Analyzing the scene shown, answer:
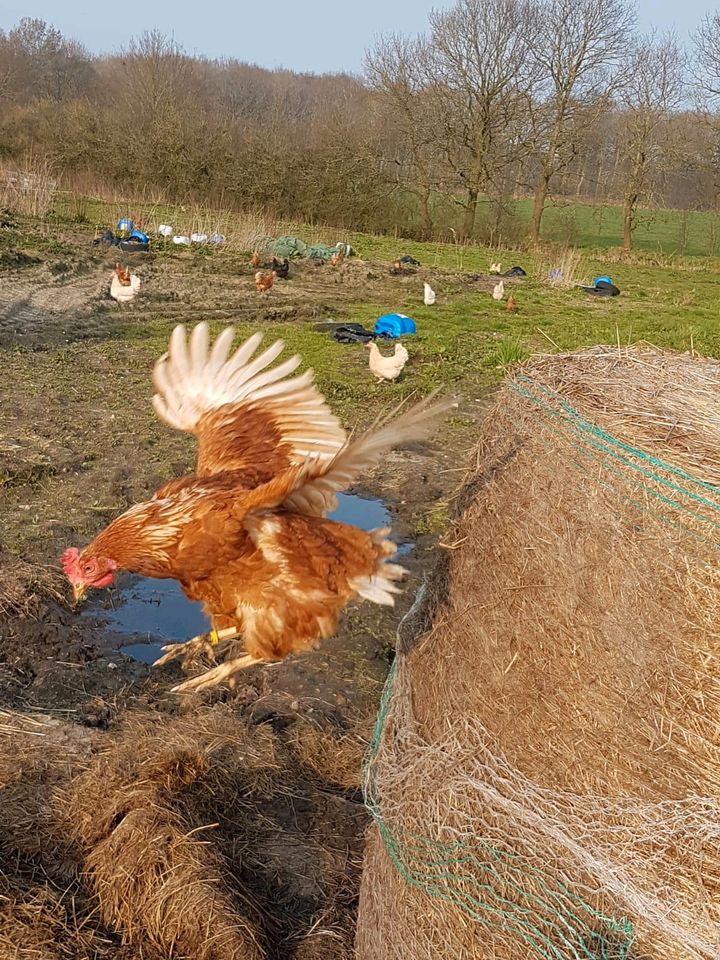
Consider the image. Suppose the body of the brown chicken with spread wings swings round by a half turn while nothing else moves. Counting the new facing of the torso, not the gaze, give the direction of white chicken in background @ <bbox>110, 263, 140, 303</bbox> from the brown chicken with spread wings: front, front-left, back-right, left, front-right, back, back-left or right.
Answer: left

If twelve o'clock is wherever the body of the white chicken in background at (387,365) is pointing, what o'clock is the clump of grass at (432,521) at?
The clump of grass is roughly at 9 o'clock from the white chicken in background.

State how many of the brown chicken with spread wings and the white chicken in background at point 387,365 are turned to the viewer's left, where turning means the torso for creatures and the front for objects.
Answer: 2

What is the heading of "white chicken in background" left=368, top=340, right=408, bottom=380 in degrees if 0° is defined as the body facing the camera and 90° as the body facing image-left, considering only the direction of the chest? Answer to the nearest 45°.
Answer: approximately 90°

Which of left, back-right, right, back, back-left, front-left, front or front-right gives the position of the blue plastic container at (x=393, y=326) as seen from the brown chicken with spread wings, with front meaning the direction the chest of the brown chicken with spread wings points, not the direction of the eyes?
right

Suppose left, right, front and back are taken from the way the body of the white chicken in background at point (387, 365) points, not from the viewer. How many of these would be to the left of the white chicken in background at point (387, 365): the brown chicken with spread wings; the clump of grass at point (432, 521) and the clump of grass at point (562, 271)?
2

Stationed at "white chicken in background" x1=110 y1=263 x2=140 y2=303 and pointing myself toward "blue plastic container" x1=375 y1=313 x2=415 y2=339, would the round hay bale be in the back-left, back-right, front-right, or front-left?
front-right

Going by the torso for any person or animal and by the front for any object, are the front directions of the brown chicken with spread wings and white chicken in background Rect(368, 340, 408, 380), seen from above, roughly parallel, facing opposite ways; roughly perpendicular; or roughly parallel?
roughly parallel

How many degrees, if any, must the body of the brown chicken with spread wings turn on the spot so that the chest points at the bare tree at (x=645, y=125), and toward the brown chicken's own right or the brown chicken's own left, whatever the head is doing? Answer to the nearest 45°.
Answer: approximately 135° to the brown chicken's own right

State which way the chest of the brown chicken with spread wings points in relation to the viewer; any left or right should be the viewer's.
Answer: facing to the left of the viewer

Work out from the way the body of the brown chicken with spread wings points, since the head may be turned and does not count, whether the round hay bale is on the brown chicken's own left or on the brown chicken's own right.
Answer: on the brown chicken's own left

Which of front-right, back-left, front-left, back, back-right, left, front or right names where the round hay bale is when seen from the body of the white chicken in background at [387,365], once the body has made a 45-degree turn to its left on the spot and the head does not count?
front-left

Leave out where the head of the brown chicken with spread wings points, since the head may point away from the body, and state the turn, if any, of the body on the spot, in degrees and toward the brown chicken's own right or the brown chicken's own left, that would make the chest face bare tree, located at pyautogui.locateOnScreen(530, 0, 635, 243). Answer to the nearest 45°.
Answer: approximately 90° to the brown chicken's own right

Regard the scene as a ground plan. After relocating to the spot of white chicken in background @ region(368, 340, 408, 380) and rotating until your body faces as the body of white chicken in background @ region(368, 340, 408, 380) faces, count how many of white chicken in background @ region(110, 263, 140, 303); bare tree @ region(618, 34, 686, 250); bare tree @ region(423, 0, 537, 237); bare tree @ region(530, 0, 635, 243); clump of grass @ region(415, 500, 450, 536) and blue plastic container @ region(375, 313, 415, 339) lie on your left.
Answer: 1
